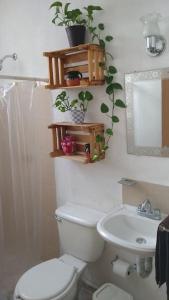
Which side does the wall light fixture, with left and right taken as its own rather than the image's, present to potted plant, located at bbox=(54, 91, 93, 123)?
right

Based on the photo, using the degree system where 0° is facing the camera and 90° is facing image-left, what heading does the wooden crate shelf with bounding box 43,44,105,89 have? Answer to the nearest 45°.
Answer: approximately 45°
